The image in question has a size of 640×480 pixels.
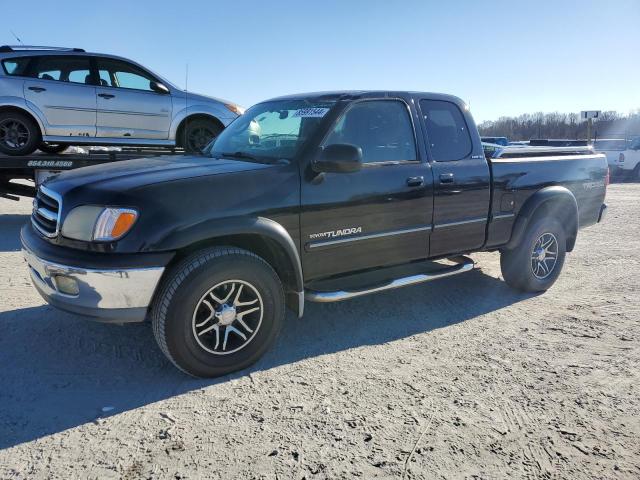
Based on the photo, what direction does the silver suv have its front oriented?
to the viewer's right

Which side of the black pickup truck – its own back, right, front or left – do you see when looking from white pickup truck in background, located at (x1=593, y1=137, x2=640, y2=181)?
back

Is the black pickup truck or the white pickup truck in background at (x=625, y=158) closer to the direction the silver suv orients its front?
the white pickup truck in background

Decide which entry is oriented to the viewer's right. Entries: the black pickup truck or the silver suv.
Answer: the silver suv

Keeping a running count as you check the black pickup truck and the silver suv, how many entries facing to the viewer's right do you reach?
1

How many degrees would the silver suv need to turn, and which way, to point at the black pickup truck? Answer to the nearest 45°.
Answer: approximately 90° to its right

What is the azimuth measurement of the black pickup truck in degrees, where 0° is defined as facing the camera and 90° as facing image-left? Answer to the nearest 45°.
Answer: approximately 45°

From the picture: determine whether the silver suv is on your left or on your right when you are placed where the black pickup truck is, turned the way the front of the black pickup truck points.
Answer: on your right
